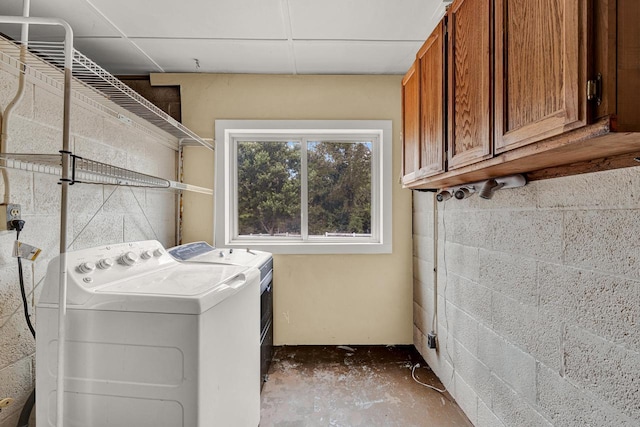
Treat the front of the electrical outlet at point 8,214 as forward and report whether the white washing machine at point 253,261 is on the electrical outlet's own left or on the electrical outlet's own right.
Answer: on the electrical outlet's own left

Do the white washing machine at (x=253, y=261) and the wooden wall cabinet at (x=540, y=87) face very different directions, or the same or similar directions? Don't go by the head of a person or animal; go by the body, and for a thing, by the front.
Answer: very different directions

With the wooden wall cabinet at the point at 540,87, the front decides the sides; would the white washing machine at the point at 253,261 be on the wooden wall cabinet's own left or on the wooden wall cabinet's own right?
on the wooden wall cabinet's own right

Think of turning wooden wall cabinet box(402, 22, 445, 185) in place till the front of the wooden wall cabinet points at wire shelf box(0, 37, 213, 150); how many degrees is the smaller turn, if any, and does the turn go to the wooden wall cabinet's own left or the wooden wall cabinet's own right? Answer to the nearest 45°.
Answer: approximately 45° to the wooden wall cabinet's own left

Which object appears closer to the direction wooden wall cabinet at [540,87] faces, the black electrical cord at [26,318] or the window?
the black electrical cord

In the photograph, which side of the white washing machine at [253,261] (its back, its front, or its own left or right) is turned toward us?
right

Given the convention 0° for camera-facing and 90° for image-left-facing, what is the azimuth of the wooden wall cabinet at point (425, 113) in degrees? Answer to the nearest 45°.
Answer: approximately 90°

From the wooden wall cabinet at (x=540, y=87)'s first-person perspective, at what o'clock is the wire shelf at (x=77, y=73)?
The wire shelf is roughly at 1 o'clock from the wooden wall cabinet.

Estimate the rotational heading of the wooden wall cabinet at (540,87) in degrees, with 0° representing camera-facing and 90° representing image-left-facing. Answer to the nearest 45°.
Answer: approximately 45°
